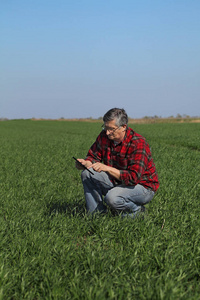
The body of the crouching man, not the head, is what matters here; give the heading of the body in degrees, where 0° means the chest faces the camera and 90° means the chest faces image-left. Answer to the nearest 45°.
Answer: approximately 45°
